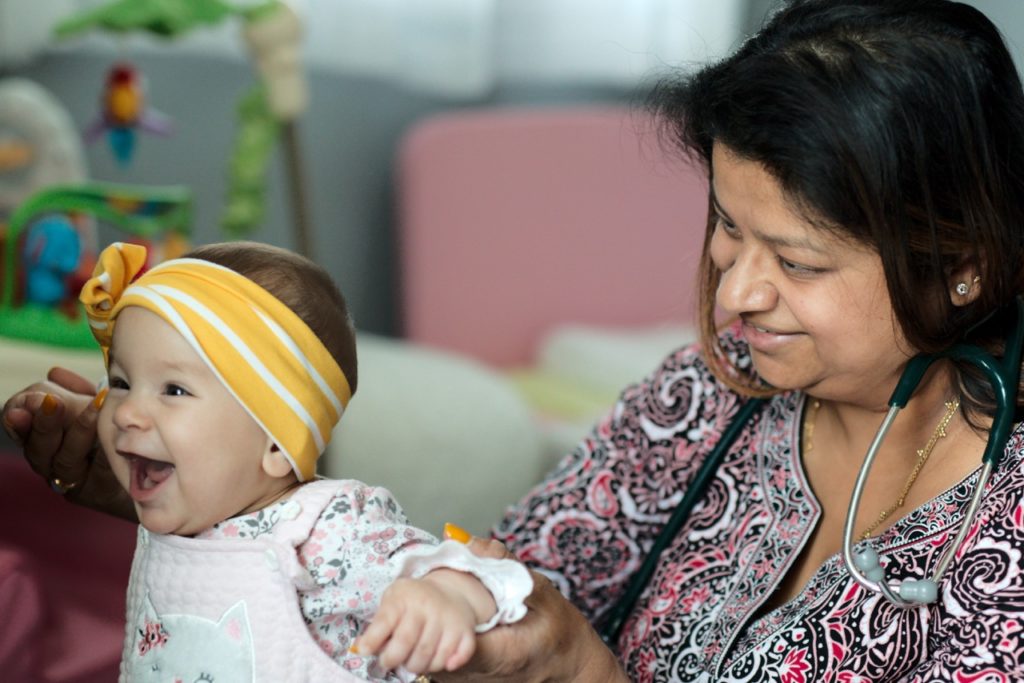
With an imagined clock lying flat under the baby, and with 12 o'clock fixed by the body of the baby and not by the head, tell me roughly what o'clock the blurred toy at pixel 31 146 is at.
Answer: The blurred toy is roughly at 4 o'clock from the baby.

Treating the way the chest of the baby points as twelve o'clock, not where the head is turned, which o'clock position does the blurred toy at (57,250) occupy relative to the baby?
The blurred toy is roughly at 4 o'clock from the baby.

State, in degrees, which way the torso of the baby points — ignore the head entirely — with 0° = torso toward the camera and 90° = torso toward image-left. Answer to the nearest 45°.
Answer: approximately 45°

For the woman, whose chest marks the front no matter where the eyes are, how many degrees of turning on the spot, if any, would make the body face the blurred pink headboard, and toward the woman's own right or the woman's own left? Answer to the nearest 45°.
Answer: approximately 135° to the woman's own right

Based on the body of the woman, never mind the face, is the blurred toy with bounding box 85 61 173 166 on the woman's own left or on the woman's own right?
on the woman's own right

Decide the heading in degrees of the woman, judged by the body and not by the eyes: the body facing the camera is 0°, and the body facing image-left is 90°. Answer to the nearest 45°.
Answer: approximately 45°

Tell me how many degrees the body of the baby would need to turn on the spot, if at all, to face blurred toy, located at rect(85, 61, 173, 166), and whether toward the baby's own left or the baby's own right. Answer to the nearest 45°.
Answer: approximately 135° to the baby's own right

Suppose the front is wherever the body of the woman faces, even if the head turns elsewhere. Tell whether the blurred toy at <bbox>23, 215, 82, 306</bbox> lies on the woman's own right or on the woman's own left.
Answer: on the woman's own right

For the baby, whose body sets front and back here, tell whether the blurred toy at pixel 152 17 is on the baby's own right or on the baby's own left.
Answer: on the baby's own right
